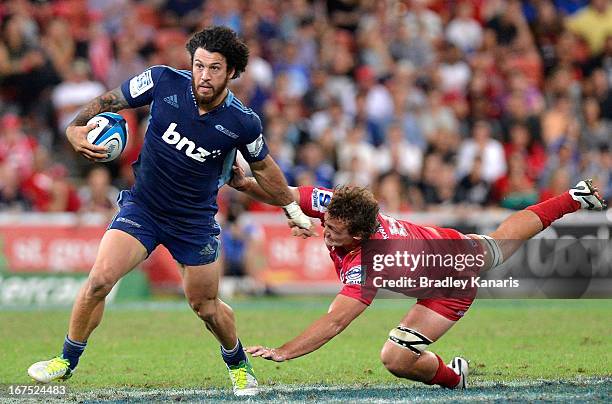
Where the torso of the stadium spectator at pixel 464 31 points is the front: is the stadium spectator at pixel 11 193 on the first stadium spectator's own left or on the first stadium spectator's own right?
on the first stadium spectator's own right

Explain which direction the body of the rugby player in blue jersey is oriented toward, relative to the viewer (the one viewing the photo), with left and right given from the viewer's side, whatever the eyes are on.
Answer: facing the viewer

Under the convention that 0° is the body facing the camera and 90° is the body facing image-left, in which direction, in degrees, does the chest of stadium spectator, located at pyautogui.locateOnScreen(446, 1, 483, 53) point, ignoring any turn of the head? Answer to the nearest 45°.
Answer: approximately 0°

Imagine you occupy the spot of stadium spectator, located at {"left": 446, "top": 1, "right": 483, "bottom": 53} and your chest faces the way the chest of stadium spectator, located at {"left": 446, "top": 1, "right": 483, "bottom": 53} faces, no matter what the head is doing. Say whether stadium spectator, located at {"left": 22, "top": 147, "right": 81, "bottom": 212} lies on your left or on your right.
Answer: on your right

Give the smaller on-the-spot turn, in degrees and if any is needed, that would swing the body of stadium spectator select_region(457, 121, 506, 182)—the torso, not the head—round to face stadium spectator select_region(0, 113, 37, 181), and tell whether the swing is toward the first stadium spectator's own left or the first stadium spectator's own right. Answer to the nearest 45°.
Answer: approximately 90° to the first stadium spectator's own right

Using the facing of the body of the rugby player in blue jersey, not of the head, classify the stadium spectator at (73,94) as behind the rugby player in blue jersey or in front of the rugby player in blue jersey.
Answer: behind

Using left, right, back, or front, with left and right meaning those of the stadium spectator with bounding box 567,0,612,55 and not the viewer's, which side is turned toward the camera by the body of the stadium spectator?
front

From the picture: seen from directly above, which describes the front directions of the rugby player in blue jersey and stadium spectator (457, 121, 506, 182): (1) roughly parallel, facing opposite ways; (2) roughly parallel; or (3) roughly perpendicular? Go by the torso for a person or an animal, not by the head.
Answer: roughly parallel

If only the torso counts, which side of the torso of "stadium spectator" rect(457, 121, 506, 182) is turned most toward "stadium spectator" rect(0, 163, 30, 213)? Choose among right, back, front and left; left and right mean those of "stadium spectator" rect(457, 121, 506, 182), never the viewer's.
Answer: right

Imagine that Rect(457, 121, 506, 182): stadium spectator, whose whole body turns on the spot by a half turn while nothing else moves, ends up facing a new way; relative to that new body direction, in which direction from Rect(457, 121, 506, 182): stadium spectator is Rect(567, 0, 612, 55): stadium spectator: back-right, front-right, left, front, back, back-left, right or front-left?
front-right

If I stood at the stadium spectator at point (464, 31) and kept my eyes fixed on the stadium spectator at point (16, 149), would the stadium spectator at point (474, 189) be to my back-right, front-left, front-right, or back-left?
front-left

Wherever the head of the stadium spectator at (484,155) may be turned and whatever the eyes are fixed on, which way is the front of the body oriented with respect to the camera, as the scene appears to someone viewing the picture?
toward the camera
